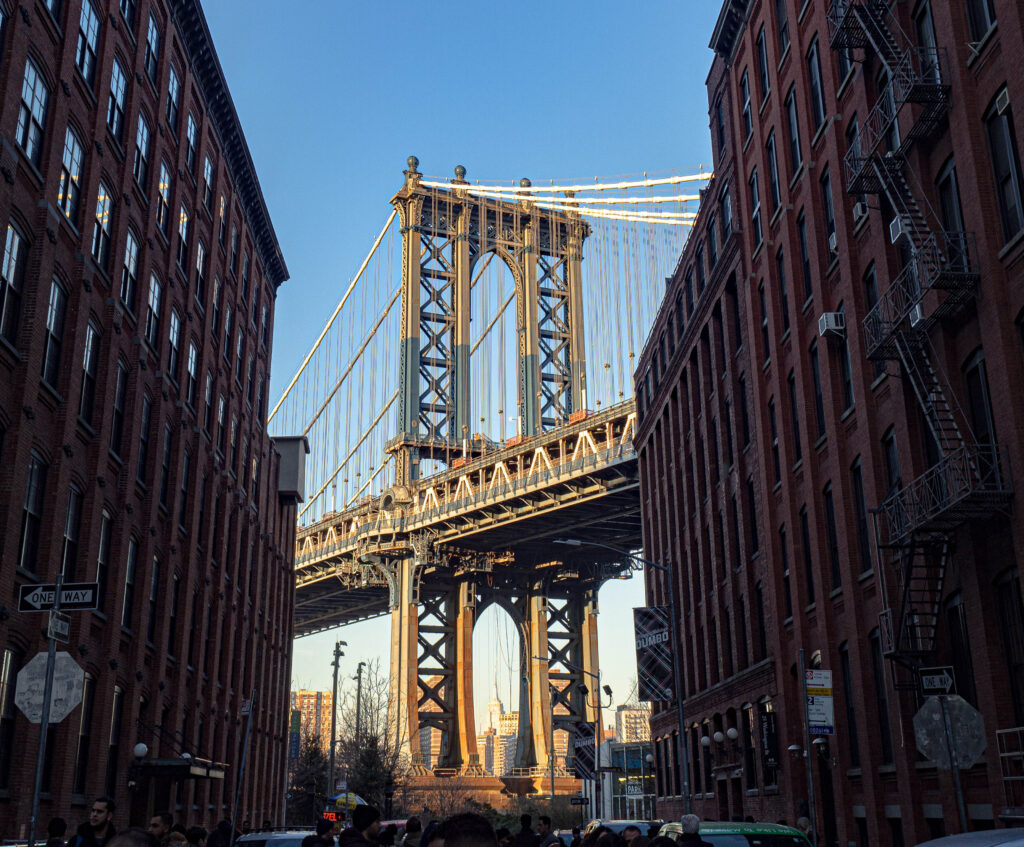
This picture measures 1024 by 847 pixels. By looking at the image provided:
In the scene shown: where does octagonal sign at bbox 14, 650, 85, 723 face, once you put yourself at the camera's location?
facing away from the viewer

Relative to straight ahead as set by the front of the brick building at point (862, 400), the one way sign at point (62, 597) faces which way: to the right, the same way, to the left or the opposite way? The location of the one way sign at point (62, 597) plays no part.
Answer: to the left

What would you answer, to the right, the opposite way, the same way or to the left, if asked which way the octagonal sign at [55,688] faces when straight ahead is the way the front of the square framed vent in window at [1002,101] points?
to the right

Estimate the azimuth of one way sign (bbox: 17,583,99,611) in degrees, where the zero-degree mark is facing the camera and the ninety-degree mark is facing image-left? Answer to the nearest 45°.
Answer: approximately 0°

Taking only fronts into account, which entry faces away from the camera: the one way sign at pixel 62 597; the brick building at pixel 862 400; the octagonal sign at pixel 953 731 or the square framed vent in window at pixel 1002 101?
the octagonal sign

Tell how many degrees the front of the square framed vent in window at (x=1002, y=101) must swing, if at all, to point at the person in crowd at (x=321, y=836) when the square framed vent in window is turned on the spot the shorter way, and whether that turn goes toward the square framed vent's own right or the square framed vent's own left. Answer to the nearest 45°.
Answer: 0° — it already faces them

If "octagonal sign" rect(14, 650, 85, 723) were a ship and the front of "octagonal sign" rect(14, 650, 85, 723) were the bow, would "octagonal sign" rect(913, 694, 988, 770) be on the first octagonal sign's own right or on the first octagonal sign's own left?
on the first octagonal sign's own right

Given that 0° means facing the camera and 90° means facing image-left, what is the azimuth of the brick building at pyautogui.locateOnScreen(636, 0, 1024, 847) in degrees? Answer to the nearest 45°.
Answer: approximately 45°

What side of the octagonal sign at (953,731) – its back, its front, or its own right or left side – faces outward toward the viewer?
back

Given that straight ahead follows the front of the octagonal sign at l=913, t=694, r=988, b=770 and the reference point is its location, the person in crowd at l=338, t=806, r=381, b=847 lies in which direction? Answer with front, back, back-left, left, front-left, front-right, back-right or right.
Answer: back-left

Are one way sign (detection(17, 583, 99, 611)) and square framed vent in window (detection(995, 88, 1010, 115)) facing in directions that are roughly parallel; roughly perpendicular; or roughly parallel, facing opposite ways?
roughly perpendicular
